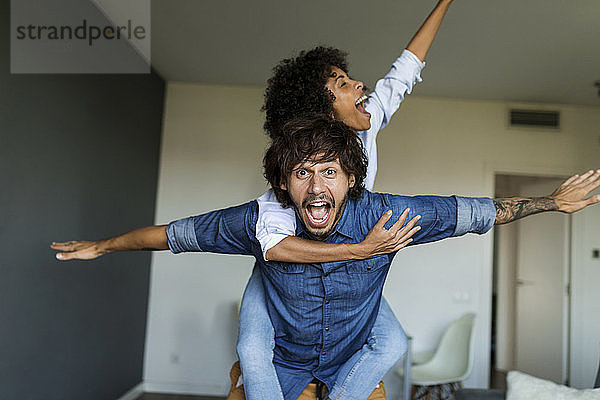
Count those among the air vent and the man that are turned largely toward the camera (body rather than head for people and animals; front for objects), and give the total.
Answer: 2

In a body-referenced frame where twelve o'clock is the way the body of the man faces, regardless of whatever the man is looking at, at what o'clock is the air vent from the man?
The air vent is roughly at 7 o'clock from the man.

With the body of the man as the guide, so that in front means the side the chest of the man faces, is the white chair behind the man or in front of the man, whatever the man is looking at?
behind

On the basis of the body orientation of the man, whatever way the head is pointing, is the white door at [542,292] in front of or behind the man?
behind
